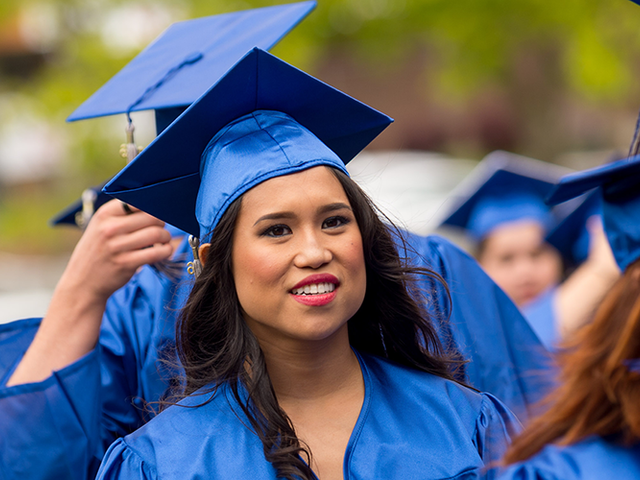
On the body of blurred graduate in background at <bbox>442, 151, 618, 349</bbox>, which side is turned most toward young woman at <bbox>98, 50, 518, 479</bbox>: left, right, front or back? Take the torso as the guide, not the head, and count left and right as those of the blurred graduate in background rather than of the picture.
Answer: front

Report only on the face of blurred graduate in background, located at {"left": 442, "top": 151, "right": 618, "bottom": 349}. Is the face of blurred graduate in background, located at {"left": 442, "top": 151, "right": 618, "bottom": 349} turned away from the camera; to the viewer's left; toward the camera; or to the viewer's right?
toward the camera

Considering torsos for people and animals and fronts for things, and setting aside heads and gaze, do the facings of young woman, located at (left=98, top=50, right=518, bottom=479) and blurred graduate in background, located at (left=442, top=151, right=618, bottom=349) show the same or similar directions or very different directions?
same or similar directions

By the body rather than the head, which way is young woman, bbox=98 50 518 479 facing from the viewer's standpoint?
toward the camera

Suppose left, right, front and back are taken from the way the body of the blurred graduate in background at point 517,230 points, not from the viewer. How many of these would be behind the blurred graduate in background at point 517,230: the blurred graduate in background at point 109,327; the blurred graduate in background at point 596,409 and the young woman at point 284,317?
0

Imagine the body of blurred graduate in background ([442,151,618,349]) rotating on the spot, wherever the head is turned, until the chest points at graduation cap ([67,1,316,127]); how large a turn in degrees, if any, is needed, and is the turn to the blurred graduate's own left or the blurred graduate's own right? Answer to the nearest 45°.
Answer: approximately 45° to the blurred graduate's own right

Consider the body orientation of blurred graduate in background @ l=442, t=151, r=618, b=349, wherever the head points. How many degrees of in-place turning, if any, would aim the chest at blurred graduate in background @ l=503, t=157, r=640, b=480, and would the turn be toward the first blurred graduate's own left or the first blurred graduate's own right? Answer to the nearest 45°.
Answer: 0° — they already face them

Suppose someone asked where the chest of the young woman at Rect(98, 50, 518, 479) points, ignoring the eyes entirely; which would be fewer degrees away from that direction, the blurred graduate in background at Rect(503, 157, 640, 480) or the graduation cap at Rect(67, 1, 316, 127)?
the blurred graduate in background

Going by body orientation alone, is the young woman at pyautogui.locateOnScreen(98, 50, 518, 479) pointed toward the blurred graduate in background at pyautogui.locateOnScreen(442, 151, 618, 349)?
no

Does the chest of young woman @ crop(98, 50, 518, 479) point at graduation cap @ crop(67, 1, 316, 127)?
no

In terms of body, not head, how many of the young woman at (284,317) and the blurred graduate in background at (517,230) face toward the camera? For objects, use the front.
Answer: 2
